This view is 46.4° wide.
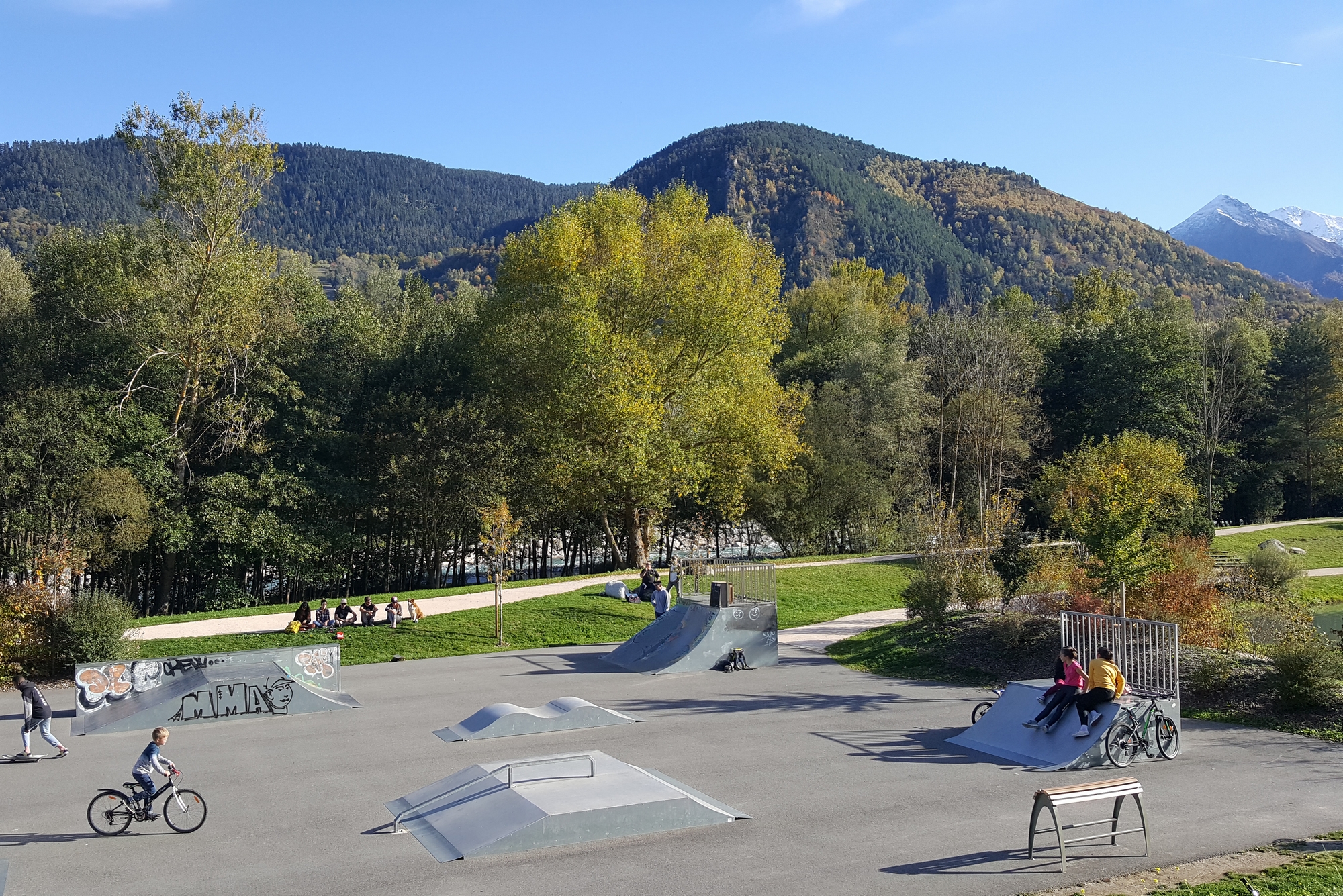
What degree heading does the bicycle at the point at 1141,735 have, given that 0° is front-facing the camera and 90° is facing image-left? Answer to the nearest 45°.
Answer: approximately 225°

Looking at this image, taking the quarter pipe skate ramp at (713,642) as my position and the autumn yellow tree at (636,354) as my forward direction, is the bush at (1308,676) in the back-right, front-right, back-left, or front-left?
back-right

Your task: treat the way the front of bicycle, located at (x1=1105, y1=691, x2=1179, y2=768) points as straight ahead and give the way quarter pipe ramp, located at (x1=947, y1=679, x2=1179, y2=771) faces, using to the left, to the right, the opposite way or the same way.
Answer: the opposite way

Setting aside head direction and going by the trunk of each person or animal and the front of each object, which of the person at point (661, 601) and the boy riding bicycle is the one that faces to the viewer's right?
the boy riding bicycle

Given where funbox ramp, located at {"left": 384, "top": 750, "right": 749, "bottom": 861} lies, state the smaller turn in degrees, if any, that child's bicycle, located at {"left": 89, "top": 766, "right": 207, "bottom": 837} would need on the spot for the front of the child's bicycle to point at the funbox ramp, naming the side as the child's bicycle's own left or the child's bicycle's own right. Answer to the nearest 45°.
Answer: approximately 45° to the child's bicycle's own right

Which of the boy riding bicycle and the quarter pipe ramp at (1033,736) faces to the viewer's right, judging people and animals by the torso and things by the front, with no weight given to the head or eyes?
the boy riding bicycle

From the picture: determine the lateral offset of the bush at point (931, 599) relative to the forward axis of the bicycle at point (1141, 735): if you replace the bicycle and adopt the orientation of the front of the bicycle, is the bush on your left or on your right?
on your left

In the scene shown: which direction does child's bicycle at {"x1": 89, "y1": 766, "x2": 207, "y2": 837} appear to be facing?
to the viewer's right

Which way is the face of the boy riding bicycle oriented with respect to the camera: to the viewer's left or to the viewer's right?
to the viewer's right

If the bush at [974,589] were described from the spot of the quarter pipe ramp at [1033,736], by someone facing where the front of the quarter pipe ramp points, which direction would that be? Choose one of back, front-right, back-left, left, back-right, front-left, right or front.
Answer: back-right

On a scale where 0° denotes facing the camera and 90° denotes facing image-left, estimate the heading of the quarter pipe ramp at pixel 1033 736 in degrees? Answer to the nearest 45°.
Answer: approximately 45°
